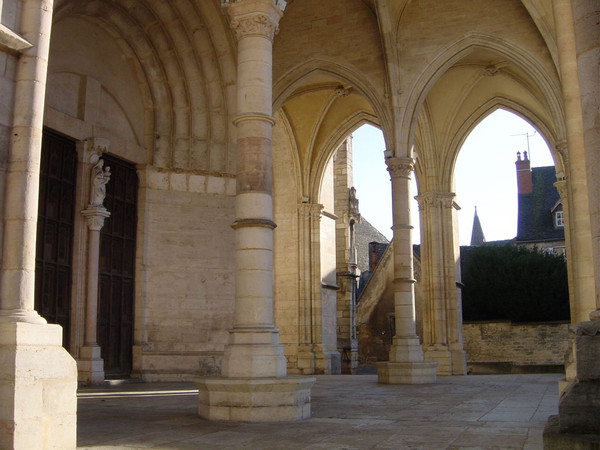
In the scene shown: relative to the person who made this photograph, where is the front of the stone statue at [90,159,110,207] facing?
facing the viewer and to the right of the viewer

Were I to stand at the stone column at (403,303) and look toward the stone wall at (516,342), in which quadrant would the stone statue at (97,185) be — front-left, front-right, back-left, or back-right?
back-left

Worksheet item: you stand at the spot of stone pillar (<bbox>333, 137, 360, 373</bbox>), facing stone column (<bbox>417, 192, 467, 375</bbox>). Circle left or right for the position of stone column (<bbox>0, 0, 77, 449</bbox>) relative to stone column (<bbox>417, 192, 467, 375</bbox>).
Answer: right

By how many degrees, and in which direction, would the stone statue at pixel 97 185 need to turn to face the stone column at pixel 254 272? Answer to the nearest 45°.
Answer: approximately 45° to its right

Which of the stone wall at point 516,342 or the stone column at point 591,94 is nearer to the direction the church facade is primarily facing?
the stone column

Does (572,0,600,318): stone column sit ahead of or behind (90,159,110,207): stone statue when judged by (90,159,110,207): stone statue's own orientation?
ahead

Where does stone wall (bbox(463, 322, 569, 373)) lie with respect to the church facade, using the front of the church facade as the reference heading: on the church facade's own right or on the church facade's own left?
on the church facade's own left

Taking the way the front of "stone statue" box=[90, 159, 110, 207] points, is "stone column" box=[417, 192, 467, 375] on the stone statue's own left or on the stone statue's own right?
on the stone statue's own left
